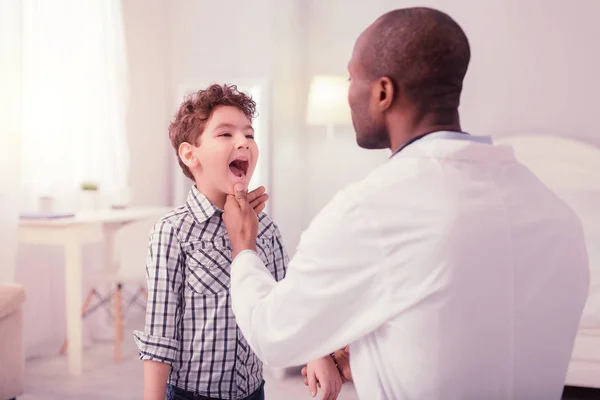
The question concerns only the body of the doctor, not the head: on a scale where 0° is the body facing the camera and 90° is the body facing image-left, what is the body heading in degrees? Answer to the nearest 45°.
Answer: approximately 135°

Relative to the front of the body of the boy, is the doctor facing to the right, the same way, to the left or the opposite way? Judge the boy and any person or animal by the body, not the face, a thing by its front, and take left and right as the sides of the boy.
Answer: the opposite way

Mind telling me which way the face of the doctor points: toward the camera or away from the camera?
away from the camera
